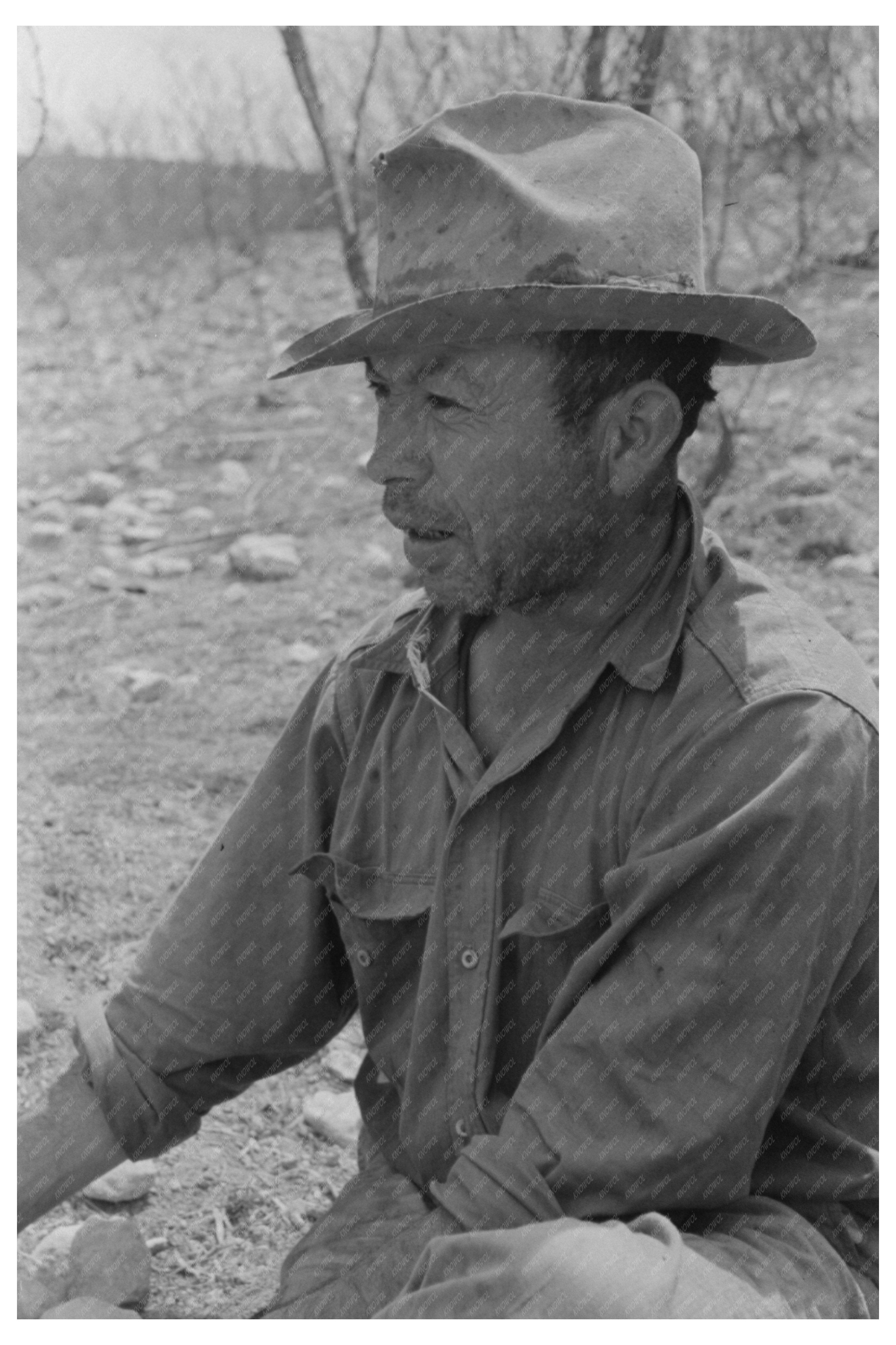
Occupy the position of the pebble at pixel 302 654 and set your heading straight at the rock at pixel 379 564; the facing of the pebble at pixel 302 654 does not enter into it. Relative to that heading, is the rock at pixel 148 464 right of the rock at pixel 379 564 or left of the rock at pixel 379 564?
left

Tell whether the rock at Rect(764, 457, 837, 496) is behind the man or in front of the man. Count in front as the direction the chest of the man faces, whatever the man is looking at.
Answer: behind

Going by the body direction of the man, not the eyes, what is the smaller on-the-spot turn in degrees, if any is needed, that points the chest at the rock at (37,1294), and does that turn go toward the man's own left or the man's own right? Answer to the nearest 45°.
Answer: approximately 90° to the man's own right

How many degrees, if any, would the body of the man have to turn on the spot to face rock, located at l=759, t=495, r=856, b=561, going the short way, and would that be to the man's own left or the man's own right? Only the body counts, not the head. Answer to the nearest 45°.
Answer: approximately 135° to the man's own right

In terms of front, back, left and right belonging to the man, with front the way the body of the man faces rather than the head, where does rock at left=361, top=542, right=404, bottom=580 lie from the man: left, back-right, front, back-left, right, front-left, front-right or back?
back-right

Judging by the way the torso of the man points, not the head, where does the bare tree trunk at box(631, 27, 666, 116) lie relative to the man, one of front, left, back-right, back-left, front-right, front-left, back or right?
back-right

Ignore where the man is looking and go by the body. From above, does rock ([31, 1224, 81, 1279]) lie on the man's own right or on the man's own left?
on the man's own right

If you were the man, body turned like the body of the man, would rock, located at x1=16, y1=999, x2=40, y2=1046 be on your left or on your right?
on your right

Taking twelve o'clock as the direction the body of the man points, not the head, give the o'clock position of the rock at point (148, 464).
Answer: The rock is roughly at 4 o'clock from the man.

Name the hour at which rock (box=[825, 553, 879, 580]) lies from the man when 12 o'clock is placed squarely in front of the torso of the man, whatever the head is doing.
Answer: The rock is roughly at 5 o'clock from the man.

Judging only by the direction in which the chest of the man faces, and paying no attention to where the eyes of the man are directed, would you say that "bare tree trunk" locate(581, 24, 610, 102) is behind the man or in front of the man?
behind

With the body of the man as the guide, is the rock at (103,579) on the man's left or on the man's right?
on the man's right

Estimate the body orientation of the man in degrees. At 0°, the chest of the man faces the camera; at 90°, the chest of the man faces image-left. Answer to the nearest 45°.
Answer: approximately 45°

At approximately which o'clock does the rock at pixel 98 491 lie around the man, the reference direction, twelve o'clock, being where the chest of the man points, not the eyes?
The rock is roughly at 4 o'clock from the man.
